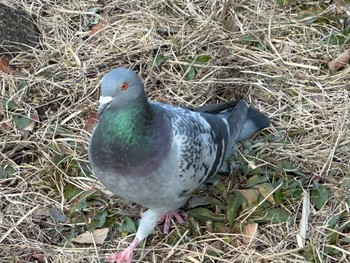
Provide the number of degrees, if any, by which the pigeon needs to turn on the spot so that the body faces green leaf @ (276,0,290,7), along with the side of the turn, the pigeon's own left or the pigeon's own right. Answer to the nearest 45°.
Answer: approximately 180°

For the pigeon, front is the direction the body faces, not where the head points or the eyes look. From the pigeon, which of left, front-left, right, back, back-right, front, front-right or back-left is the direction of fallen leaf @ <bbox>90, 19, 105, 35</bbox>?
back-right

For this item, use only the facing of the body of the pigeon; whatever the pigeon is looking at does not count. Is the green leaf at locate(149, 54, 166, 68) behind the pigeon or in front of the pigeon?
behind

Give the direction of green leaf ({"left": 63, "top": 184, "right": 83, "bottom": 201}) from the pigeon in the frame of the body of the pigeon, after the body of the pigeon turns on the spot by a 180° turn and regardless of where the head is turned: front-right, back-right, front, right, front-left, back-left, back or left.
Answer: left

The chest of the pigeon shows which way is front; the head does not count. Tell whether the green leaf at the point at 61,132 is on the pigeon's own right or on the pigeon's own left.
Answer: on the pigeon's own right

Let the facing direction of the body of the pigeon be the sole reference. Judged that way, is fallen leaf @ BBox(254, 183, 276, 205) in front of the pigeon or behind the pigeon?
behind

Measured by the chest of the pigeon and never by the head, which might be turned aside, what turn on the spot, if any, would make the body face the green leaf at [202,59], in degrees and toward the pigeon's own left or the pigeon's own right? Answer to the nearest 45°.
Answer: approximately 135° to the pigeon's own right

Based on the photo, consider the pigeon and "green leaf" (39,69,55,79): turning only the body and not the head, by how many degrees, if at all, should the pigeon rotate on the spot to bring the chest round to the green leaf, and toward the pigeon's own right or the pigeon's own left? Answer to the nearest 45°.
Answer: approximately 90° to the pigeon's own right

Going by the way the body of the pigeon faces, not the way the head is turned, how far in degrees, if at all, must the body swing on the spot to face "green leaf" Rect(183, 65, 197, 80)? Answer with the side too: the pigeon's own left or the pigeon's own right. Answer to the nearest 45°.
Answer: approximately 135° to the pigeon's own right

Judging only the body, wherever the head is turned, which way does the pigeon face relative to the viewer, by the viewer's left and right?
facing the viewer and to the left of the viewer

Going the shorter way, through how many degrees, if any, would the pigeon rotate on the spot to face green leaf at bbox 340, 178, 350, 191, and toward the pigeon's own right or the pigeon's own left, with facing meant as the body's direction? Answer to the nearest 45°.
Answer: approximately 135° to the pigeon's own left
